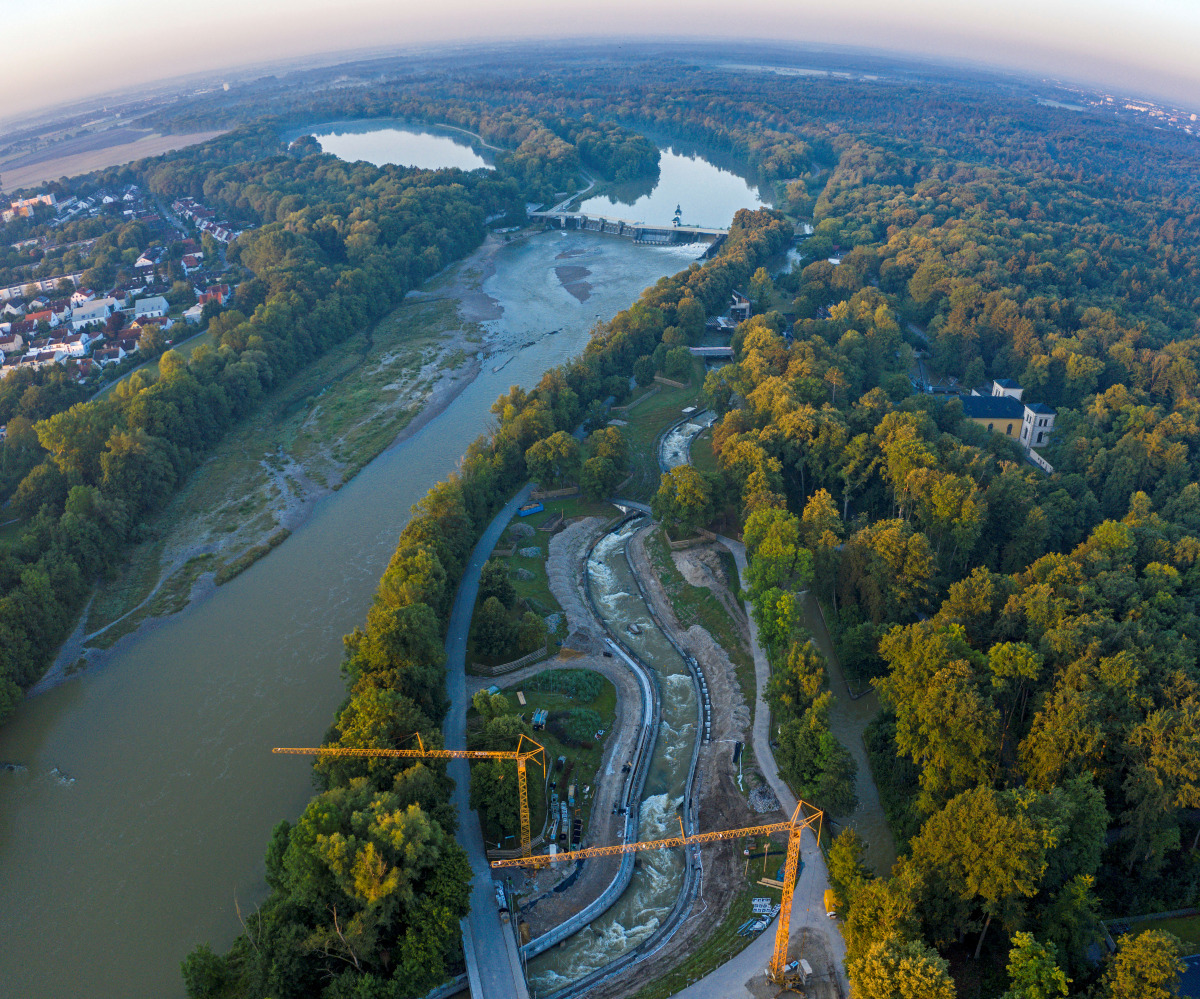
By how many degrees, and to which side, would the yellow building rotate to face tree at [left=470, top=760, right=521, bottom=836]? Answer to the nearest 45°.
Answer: approximately 45° to its right

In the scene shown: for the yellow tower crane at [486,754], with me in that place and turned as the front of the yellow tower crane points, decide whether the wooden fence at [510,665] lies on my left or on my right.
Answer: on my right

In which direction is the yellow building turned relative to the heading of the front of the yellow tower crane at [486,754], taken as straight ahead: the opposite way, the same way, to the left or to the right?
to the left

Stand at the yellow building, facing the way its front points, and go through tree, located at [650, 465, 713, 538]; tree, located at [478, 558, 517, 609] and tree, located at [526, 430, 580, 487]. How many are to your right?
3

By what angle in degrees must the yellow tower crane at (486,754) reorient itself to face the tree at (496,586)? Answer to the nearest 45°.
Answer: approximately 90° to its right

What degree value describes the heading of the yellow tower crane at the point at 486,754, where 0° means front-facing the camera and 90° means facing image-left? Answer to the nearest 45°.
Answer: approximately 90°

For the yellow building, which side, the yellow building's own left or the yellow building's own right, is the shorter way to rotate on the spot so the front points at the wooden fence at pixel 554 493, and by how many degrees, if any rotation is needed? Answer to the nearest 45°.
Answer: approximately 90° to the yellow building's own right

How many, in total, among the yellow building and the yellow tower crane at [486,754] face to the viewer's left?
1

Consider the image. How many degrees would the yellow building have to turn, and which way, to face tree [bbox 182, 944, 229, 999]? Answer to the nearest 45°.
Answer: approximately 45° to its right

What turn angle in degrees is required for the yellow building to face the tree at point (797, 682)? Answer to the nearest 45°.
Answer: approximately 45° to its right

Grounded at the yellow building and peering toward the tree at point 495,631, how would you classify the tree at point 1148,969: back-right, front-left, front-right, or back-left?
front-left

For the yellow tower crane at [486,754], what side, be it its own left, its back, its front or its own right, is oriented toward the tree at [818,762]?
back

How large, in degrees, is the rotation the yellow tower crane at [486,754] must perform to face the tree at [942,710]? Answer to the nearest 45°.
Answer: approximately 180°

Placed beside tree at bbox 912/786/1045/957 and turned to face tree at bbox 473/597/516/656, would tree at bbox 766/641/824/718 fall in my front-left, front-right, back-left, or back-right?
front-right

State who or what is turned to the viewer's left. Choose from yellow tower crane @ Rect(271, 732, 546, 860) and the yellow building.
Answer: the yellow tower crane

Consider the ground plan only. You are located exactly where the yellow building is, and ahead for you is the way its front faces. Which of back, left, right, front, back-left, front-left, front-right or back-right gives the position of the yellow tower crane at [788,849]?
front-right
